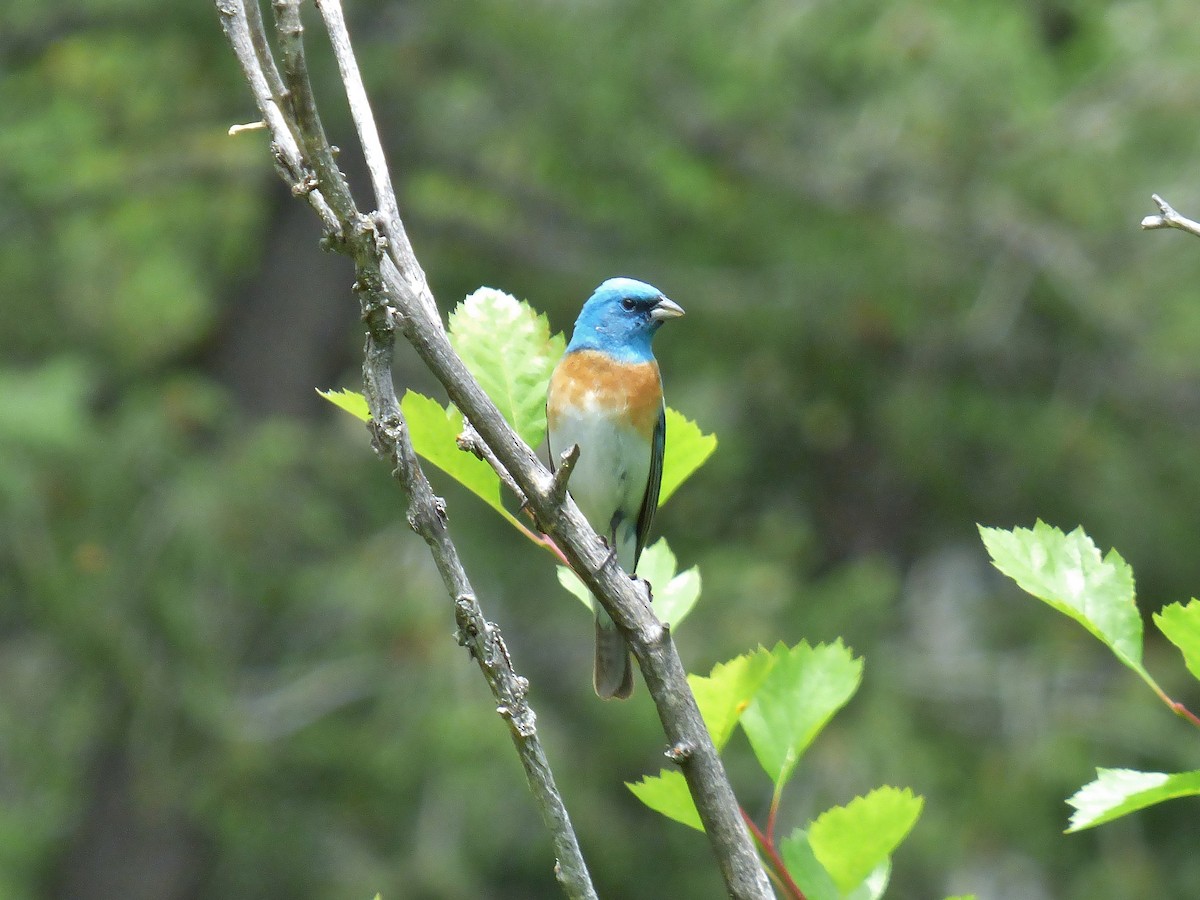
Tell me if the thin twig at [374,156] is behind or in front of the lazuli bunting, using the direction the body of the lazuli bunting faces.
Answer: in front

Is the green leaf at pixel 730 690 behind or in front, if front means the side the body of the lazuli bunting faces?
in front

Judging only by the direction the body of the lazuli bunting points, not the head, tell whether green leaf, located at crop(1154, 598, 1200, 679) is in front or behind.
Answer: in front

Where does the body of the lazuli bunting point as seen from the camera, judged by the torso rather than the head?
toward the camera
